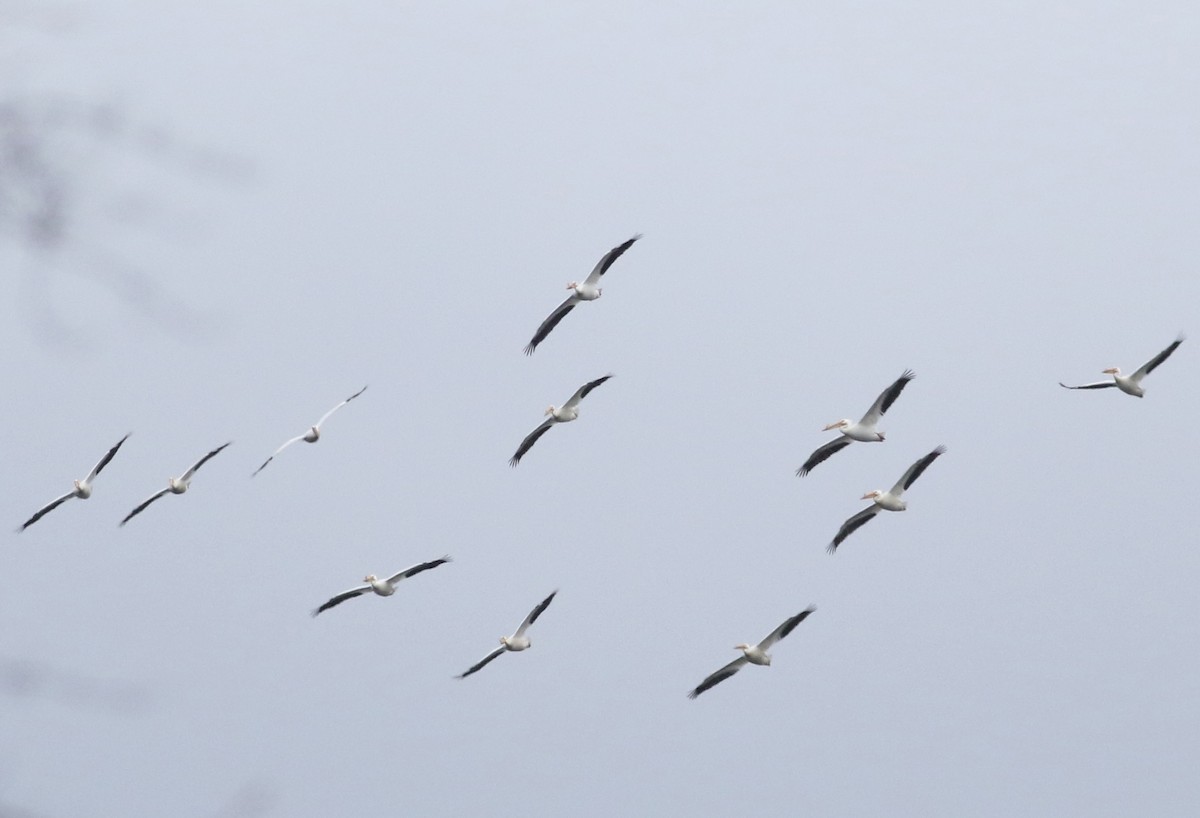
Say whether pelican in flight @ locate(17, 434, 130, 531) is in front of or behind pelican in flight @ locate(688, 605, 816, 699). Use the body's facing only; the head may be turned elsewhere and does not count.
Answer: in front

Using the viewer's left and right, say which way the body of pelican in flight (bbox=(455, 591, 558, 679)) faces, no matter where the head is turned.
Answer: facing the viewer and to the left of the viewer

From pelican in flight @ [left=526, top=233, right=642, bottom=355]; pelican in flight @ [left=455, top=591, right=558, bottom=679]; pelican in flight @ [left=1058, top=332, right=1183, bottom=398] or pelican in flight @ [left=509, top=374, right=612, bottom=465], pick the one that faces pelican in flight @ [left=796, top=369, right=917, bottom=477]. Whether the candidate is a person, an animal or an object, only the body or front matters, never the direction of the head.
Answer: pelican in flight @ [left=1058, top=332, right=1183, bottom=398]

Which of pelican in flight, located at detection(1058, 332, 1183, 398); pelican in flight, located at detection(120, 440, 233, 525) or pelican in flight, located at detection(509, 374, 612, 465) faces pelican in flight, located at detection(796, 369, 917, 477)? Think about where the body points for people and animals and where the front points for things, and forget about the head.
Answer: pelican in flight, located at detection(1058, 332, 1183, 398)

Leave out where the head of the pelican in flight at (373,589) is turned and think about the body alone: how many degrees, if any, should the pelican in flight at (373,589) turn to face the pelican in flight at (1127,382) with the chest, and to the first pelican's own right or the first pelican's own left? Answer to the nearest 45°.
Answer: approximately 135° to the first pelican's own left

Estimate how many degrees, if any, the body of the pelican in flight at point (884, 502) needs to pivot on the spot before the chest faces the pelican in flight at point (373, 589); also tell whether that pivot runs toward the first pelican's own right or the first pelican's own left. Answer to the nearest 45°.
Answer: approximately 45° to the first pelican's own right

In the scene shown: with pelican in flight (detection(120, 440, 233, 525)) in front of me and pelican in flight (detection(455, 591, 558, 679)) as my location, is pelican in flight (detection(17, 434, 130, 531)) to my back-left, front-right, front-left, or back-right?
front-left

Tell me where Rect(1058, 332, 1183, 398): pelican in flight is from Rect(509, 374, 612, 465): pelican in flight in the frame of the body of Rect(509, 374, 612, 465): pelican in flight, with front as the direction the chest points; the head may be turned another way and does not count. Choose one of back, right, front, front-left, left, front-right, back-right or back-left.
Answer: back-left

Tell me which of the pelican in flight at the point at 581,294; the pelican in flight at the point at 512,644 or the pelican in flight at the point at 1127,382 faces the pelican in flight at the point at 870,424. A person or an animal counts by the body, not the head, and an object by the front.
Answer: the pelican in flight at the point at 1127,382

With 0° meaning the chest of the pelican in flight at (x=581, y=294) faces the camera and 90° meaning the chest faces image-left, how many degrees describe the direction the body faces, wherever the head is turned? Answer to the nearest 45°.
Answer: approximately 45°
